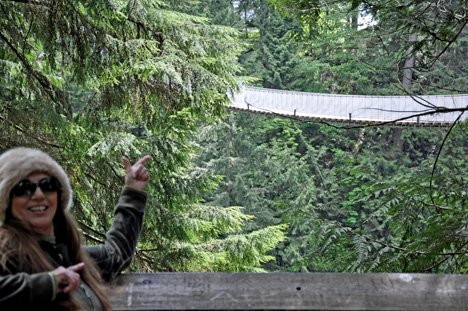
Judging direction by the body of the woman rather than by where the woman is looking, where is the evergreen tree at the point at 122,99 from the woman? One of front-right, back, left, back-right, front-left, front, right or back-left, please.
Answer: back-left

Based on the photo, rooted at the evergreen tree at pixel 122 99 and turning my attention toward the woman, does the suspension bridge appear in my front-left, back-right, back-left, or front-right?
back-left

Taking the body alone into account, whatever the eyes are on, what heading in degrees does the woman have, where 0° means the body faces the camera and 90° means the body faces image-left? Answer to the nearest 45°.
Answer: approximately 315°

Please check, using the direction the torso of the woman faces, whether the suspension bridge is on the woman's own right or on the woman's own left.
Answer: on the woman's own left

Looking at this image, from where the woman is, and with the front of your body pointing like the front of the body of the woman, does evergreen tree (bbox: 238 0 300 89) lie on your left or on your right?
on your left

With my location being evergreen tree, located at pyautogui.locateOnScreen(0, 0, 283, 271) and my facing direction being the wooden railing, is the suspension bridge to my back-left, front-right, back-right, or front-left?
back-left
